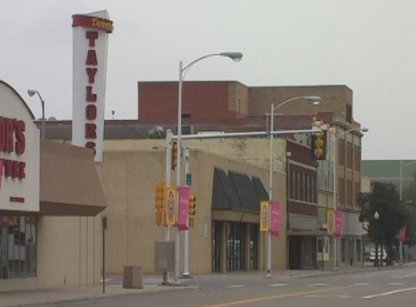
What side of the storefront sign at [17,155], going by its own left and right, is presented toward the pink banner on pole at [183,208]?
left

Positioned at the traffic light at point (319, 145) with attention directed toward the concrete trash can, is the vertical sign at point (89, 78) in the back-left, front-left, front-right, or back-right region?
front-right

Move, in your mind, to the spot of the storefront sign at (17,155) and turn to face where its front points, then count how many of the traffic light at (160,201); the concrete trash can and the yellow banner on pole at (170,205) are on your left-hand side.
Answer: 3

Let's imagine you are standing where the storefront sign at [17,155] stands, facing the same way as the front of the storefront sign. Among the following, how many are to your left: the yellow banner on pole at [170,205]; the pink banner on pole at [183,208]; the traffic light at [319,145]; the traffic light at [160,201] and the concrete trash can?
5

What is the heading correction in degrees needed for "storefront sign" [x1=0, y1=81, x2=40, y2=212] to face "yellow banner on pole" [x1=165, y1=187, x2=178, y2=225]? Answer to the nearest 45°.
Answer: approximately 90° to its left

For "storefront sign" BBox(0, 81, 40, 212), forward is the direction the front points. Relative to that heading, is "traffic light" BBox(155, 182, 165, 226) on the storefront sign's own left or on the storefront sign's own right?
on the storefront sign's own left

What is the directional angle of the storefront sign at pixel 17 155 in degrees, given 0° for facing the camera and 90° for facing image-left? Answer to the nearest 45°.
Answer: approximately 315°
